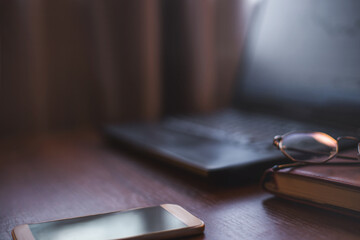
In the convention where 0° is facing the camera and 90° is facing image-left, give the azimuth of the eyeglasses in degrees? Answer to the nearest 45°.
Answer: approximately 0°
